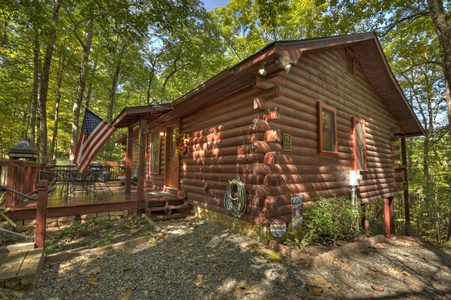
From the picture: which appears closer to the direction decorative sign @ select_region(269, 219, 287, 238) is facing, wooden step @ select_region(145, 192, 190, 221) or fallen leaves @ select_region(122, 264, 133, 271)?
the fallen leaves

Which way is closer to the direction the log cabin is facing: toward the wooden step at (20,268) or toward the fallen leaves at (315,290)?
the wooden step

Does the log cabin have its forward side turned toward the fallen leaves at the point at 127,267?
yes

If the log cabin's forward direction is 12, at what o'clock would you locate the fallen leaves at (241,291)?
The fallen leaves is roughly at 11 o'clock from the log cabin.

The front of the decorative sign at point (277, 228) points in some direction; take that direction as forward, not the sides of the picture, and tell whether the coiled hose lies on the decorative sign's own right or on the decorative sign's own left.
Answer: on the decorative sign's own right

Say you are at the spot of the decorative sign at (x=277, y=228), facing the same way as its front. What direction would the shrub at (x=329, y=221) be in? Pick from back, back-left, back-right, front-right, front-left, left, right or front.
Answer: back-left

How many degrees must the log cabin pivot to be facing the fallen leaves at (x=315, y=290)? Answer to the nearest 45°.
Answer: approximately 45° to its left

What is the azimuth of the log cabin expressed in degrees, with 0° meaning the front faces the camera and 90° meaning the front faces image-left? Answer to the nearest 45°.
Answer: approximately 45°

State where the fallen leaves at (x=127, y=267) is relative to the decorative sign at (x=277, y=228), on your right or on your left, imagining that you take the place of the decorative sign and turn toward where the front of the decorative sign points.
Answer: on your right

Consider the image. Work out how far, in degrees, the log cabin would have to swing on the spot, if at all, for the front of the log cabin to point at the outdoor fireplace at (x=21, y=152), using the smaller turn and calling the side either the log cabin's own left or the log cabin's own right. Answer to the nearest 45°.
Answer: approximately 45° to the log cabin's own right

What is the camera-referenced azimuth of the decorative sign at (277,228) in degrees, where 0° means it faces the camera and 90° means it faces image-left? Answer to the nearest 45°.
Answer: approximately 0°

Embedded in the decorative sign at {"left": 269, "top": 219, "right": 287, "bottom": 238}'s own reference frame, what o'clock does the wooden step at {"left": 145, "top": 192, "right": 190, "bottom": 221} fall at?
The wooden step is roughly at 4 o'clock from the decorative sign.
